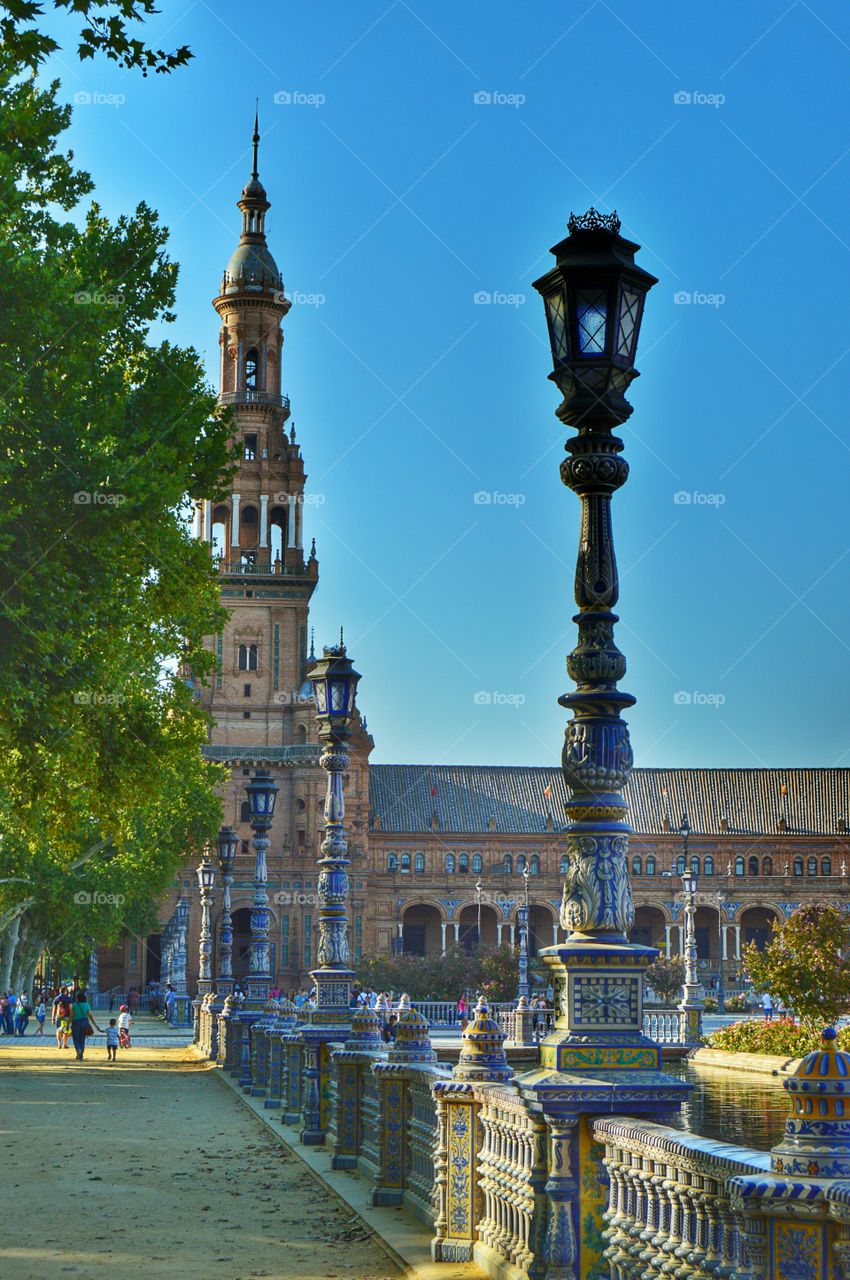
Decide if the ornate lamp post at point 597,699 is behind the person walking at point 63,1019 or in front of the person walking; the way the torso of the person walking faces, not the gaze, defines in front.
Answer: behind

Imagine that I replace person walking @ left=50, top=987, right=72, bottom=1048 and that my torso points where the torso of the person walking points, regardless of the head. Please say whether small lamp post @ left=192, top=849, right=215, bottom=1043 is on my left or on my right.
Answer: on my right

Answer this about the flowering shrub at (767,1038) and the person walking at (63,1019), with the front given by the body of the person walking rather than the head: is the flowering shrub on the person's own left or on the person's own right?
on the person's own right

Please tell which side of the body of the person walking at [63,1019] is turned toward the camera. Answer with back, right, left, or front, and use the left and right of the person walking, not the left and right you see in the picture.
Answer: back

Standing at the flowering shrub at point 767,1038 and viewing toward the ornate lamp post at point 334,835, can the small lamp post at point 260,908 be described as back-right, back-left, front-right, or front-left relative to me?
front-right

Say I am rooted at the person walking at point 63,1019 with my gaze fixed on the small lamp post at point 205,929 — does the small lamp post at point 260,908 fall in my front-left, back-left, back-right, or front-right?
front-right

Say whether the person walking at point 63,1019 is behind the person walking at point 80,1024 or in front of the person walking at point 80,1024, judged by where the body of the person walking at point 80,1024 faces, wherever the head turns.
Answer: in front

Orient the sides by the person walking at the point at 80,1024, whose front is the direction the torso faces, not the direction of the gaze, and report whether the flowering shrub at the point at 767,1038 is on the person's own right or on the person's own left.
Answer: on the person's own right

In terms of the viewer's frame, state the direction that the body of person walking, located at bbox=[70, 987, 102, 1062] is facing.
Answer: away from the camera

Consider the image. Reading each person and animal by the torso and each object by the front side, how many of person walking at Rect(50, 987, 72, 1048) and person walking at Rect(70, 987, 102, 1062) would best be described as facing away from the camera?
2
